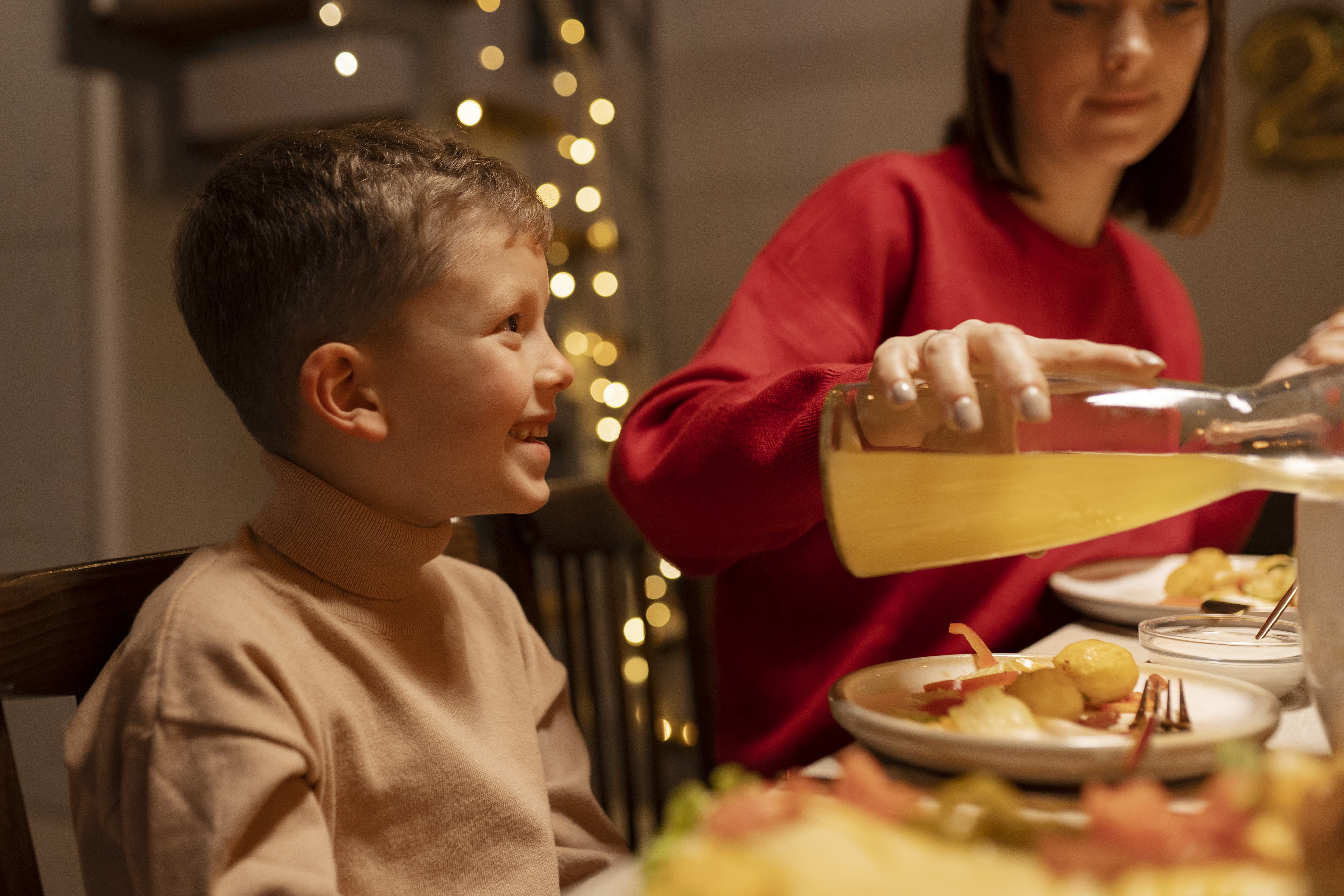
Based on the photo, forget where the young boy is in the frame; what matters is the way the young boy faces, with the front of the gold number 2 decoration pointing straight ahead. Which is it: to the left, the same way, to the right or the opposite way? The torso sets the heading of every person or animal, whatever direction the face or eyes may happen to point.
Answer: to the left

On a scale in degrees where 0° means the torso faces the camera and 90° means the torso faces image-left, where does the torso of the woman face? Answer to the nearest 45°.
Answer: approximately 315°

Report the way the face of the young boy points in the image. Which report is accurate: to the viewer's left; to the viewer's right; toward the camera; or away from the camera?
to the viewer's right

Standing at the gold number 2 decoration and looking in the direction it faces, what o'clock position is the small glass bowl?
The small glass bowl is roughly at 12 o'clock from the gold number 2 decoration.

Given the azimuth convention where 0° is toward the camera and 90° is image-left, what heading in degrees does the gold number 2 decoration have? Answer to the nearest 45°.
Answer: approximately 0°

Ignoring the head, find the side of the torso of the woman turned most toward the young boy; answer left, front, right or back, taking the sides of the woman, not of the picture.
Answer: right

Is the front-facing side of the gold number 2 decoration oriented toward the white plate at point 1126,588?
yes

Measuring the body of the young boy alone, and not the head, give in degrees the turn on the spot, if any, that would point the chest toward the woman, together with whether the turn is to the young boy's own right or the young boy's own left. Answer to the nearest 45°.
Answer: approximately 90° to the young boy's own left
